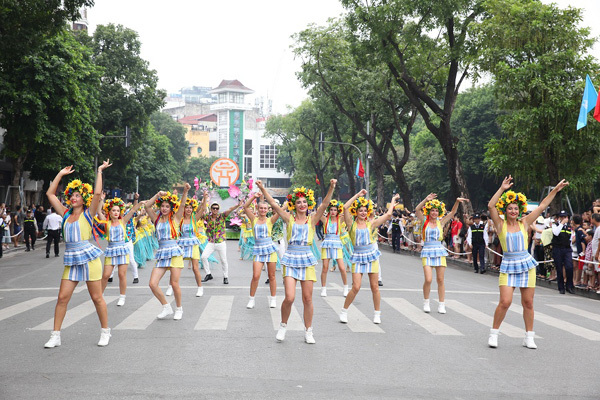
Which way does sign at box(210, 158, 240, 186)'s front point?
toward the camera

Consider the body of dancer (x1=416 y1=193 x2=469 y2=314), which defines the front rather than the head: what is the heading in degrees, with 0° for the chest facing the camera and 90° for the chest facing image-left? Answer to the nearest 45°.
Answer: approximately 0°

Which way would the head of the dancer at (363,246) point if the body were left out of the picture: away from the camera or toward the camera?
toward the camera

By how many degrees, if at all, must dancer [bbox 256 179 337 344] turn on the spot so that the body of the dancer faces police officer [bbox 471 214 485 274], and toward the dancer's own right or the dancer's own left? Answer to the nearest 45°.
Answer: approximately 135° to the dancer's own left

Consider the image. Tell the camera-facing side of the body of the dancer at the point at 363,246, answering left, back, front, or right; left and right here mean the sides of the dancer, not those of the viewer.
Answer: front

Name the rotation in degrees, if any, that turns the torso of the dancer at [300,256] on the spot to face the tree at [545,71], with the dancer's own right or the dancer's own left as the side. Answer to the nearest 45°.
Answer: approximately 135° to the dancer's own left

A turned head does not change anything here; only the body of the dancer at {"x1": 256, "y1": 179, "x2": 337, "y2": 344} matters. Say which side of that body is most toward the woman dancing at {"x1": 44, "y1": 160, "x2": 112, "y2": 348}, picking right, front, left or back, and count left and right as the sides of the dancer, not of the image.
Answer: right

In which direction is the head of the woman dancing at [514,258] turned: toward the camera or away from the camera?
toward the camera

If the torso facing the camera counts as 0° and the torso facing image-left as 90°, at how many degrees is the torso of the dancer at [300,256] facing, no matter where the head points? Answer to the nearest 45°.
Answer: approximately 0°

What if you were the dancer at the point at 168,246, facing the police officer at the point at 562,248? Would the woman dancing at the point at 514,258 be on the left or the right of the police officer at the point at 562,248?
right
